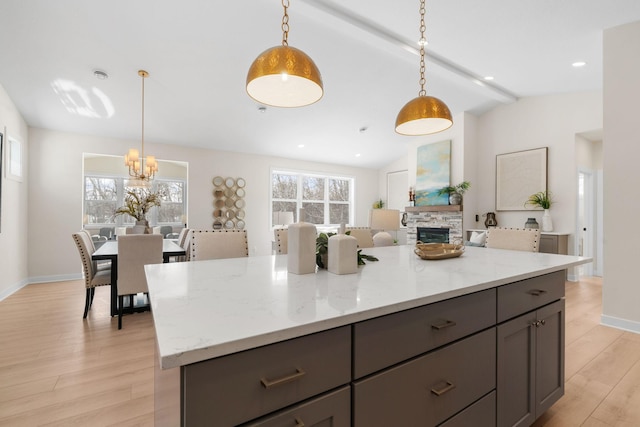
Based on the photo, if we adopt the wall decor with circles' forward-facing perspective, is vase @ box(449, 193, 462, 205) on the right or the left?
on its left

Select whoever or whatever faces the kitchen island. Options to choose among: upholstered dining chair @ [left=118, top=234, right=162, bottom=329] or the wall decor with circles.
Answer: the wall decor with circles

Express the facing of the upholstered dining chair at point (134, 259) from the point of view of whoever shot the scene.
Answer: facing away from the viewer

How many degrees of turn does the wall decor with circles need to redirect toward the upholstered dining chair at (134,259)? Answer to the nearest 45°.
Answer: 0° — it already faces it

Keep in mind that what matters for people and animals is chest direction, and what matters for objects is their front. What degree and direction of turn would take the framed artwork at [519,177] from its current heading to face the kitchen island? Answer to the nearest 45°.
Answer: approximately 45° to its left

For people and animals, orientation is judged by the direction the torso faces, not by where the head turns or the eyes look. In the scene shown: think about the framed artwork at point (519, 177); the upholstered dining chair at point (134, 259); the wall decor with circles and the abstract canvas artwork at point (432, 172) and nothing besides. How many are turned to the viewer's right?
0

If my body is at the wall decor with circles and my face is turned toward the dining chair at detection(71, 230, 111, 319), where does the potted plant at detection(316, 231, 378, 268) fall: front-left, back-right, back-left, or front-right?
front-left

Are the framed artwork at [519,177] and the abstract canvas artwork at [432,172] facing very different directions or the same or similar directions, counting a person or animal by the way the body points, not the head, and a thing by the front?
same or similar directions

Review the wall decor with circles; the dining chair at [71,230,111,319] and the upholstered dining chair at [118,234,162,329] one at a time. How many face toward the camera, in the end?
1

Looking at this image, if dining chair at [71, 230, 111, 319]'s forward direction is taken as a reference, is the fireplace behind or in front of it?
in front

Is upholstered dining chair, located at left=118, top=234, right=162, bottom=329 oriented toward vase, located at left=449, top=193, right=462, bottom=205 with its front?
no

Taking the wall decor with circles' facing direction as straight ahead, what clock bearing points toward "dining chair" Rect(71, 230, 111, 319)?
The dining chair is roughly at 1 o'clock from the wall decor with circles.

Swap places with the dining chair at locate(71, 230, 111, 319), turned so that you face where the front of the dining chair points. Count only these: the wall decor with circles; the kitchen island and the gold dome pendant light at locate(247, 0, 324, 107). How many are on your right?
2

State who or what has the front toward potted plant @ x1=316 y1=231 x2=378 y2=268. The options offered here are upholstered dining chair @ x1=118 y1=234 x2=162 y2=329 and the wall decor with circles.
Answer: the wall decor with circles

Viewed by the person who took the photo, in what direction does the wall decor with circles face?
facing the viewer

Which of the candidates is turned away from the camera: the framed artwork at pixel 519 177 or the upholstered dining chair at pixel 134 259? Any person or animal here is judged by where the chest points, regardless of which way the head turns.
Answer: the upholstered dining chair

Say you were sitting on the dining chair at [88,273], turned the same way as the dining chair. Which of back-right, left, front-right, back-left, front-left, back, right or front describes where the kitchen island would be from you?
right
